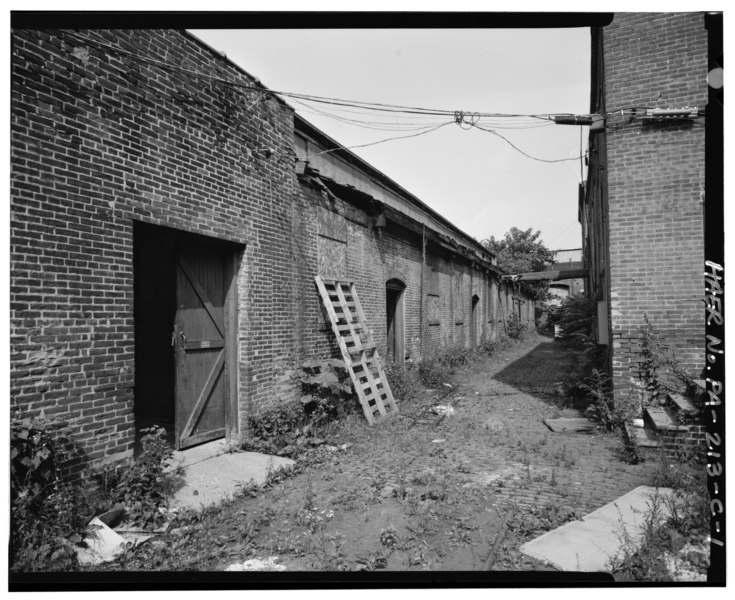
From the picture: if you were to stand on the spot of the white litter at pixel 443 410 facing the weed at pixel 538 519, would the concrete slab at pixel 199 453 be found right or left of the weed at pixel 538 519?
right

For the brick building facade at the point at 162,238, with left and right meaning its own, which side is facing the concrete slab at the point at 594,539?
front

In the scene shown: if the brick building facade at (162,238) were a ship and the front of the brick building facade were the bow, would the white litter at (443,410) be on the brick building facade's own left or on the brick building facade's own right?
on the brick building facade's own left

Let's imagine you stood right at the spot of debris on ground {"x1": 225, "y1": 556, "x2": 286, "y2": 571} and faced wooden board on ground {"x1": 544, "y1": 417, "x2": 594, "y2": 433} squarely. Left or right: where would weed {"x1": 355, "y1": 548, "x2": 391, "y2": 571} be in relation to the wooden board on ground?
right

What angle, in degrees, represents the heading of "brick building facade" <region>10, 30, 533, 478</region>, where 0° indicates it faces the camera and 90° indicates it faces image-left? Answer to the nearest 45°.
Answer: approximately 315°

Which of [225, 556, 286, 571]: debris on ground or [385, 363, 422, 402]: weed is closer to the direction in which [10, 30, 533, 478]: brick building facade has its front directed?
the debris on ground
